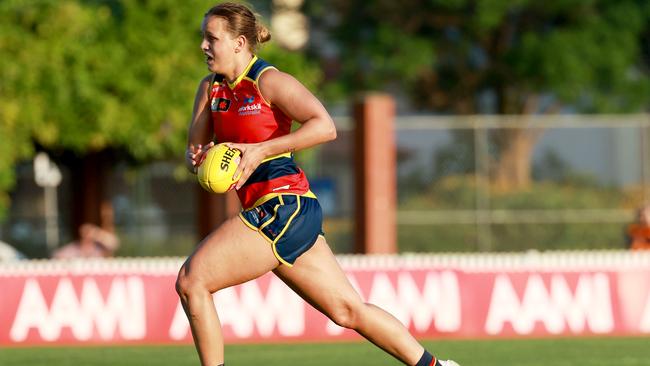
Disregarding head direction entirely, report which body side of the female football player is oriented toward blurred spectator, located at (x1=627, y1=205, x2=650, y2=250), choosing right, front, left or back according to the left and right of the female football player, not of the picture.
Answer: back

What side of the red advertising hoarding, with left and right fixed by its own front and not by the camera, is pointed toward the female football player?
front

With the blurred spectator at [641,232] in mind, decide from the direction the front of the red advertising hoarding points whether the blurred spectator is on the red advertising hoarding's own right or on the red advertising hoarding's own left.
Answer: on the red advertising hoarding's own left

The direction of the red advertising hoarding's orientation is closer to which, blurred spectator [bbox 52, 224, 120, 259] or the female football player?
the female football player

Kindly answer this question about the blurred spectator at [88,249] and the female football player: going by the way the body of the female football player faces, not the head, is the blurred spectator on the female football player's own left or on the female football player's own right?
on the female football player's own right

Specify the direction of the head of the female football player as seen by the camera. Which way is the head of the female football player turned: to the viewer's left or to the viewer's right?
to the viewer's left

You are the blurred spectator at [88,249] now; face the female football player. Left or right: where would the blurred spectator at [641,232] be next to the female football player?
left

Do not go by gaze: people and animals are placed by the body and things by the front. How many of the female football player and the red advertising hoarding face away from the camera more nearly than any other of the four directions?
0

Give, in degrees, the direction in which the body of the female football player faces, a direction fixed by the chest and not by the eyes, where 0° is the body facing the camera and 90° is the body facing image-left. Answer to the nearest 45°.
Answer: approximately 45°

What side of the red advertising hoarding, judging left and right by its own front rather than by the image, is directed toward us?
front
